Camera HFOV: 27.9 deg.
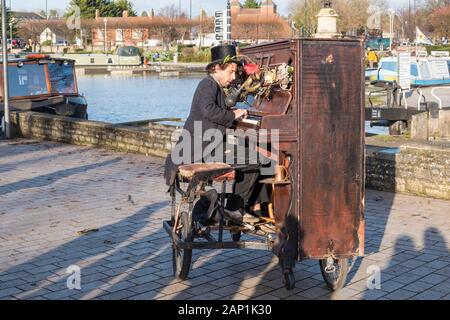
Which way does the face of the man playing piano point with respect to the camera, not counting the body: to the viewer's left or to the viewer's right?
to the viewer's right

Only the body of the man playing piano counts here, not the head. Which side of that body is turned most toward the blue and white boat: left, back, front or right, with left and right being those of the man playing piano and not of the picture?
left

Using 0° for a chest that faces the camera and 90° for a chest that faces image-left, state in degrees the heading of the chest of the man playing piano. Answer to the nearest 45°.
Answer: approximately 270°
